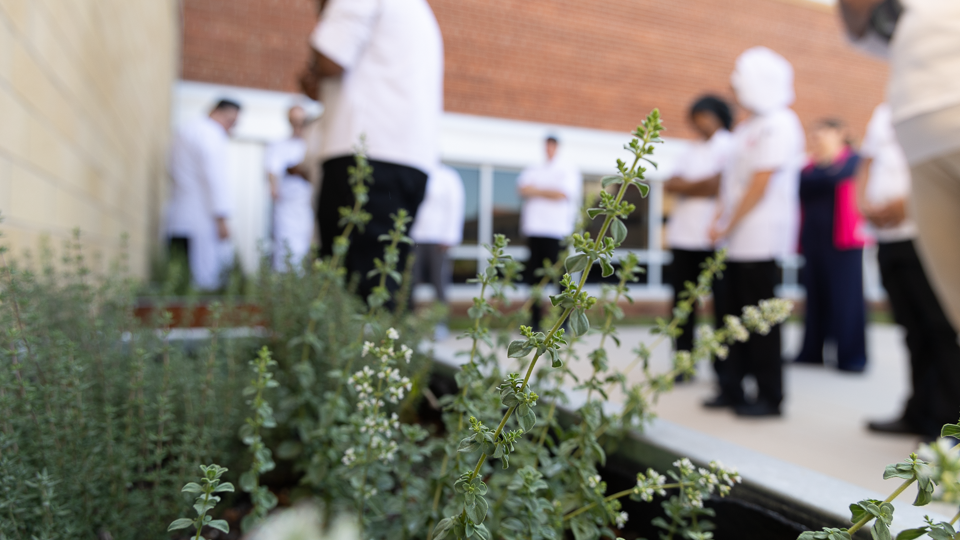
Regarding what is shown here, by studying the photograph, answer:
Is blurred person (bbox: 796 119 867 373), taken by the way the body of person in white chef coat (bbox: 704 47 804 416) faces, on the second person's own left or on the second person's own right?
on the second person's own right

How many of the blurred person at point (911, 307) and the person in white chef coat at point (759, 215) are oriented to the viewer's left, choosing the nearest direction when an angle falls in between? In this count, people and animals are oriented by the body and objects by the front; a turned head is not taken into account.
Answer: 2

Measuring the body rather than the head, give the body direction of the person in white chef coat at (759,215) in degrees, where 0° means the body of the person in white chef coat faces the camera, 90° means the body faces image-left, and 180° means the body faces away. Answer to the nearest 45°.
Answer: approximately 90°

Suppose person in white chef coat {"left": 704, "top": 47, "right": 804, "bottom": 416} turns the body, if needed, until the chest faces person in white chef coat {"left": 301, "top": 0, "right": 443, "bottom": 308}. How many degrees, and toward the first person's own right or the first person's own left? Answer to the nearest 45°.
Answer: approximately 45° to the first person's own left

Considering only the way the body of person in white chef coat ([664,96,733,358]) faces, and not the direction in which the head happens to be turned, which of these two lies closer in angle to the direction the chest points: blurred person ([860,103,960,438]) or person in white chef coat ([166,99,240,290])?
the person in white chef coat

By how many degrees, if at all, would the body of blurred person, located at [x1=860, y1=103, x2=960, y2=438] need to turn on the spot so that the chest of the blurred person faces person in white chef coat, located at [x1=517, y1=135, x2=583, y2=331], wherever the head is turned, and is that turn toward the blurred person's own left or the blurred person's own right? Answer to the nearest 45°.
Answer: approximately 45° to the blurred person's own right

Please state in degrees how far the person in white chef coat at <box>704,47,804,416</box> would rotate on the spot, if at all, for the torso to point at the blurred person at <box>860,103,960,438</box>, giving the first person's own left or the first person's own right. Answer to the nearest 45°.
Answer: approximately 180°

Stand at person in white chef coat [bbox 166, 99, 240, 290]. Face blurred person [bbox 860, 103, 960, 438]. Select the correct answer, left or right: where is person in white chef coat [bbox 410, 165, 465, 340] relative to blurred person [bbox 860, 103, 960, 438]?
left

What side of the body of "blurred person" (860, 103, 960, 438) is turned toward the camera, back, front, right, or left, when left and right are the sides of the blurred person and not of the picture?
left

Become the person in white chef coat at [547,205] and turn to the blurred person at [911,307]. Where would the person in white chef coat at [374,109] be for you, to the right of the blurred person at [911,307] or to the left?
right
